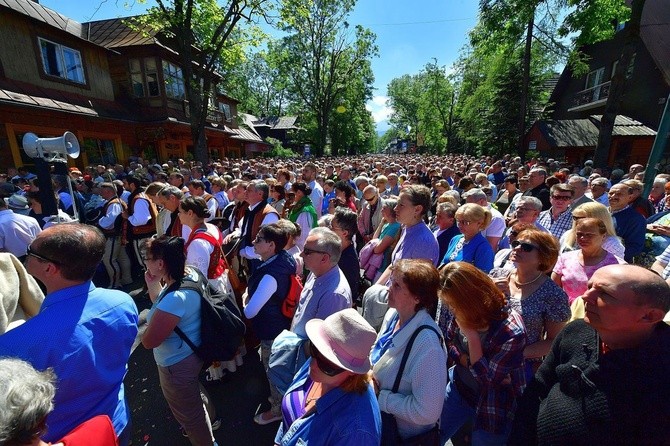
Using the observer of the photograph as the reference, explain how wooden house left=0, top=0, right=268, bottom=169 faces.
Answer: facing the viewer and to the right of the viewer

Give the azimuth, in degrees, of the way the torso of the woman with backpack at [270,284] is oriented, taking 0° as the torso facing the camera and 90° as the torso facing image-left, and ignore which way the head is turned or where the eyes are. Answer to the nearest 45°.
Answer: approximately 90°

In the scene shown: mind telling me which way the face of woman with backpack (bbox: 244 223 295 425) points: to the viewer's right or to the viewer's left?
to the viewer's left

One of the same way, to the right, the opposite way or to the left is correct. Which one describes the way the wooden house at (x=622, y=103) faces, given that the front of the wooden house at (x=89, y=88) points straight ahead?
the opposite way

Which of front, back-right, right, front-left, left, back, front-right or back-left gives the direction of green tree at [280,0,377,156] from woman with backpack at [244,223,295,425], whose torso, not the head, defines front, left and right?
right

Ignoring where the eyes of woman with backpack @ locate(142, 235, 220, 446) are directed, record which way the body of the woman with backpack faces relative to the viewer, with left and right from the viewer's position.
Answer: facing to the left of the viewer

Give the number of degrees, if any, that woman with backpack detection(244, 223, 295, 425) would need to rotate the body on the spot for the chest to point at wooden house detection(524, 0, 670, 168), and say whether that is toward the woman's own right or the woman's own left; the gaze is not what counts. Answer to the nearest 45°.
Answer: approximately 135° to the woman's own right

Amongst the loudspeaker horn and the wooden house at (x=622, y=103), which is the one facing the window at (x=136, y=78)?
the wooden house

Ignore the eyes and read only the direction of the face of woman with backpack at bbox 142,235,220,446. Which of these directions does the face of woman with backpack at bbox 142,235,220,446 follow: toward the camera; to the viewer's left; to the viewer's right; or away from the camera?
to the viewer's left
